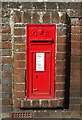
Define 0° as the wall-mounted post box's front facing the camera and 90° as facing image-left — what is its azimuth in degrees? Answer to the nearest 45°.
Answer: approximately 0°
